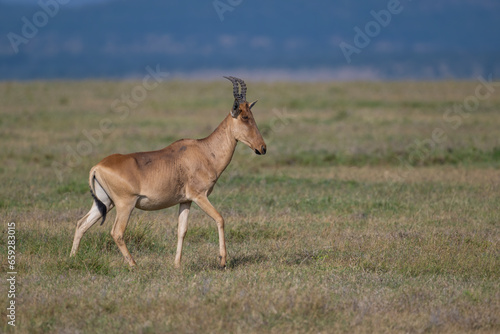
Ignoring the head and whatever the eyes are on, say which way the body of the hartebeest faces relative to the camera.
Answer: to the viewer's right
